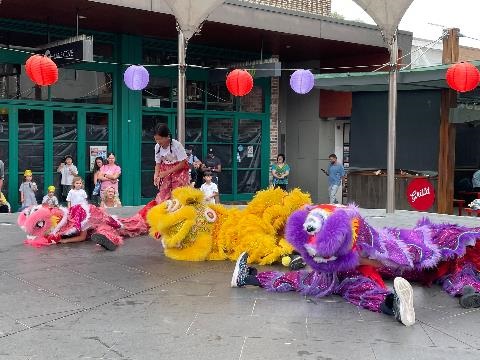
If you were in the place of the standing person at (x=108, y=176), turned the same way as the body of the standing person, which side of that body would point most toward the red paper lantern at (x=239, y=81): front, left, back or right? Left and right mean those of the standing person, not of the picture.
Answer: left

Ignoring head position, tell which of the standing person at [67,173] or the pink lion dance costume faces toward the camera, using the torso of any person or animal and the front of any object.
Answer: the standing person

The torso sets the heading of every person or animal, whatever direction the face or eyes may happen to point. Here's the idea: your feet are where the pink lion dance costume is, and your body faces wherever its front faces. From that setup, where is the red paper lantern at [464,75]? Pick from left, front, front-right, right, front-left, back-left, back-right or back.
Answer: back

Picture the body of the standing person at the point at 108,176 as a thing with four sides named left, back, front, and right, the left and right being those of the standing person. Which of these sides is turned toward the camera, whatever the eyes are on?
front

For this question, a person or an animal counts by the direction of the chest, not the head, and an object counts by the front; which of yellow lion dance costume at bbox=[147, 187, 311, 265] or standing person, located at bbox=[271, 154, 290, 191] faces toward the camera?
the standing person

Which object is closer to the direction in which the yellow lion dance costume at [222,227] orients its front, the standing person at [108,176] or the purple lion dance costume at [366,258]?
the standing person

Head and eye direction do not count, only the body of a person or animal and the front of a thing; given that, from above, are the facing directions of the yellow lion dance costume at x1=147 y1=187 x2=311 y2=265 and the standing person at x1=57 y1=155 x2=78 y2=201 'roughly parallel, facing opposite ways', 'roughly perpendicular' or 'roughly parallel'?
roughly perpendicular

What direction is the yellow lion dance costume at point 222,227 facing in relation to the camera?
to the viewer's left

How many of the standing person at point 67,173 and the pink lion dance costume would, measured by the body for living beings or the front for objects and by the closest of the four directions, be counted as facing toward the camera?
1

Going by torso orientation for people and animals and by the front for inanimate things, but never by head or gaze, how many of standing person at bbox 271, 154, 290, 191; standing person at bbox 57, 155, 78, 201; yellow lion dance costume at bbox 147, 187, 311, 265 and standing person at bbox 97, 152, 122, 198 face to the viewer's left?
1

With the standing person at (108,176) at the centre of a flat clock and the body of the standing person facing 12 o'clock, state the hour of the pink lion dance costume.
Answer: The pink lion dance costume is roughly at 12 o'clock from the standing person.

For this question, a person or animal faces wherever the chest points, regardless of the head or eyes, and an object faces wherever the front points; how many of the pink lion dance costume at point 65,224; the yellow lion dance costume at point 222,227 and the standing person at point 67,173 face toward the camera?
1

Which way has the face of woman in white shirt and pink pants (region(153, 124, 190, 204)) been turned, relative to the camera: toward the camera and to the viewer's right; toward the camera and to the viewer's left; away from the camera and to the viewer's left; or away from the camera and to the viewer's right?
toward the camera and to the viewer's left

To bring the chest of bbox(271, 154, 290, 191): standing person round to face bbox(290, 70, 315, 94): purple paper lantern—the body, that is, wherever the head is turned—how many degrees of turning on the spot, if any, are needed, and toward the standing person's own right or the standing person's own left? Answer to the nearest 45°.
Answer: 0° — they already face it

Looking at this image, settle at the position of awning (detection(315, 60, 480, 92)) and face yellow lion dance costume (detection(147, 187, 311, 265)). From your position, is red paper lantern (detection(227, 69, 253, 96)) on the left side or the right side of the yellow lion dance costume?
right

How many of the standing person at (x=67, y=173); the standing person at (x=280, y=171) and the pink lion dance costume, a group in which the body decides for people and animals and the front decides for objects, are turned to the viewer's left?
1

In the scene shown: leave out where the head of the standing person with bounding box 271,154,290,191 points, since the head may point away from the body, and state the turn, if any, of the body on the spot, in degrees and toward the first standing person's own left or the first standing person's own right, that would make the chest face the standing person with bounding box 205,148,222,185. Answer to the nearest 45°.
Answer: approximately 90° to the first standing person's own right

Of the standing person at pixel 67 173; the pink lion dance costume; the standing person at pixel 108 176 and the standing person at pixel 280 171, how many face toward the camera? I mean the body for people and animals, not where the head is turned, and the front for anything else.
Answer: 3

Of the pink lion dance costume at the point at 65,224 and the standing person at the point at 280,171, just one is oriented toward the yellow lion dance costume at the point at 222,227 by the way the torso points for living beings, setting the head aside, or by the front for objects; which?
the standing person

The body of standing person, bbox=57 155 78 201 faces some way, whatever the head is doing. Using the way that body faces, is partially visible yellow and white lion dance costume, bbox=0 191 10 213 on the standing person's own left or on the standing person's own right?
on the standing person's own right

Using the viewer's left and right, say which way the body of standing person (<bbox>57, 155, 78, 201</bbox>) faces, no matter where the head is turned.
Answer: facing the viewer
